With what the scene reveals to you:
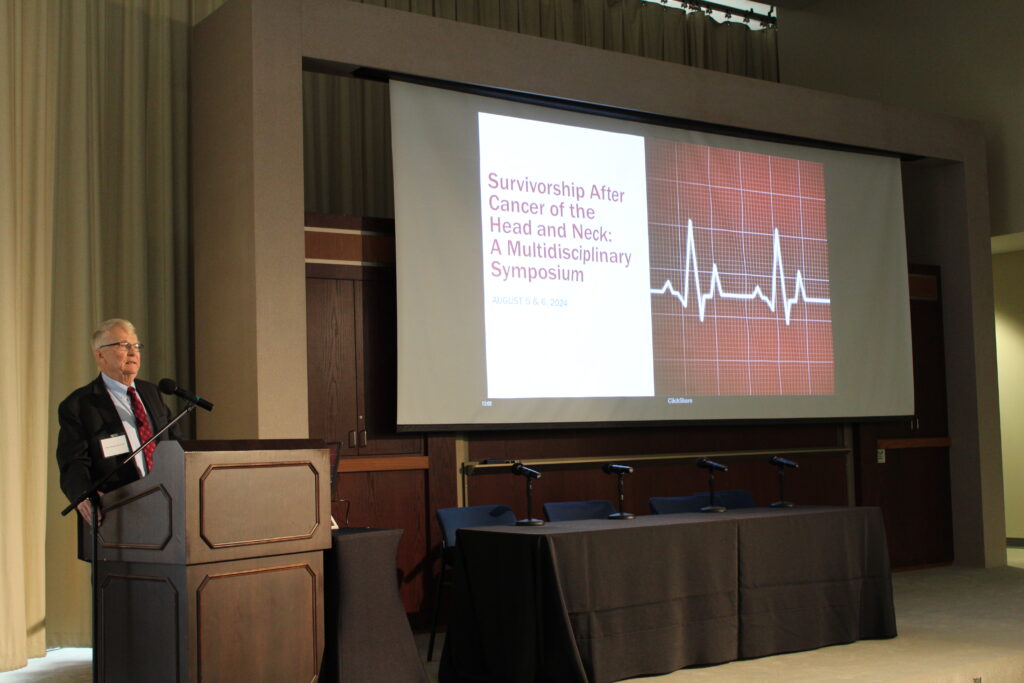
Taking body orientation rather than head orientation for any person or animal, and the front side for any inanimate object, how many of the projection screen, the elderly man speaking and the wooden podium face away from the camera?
0

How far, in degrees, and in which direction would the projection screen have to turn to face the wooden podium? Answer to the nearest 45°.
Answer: approximately 45° to its right

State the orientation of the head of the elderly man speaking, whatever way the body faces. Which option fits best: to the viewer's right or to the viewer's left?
to the viewer's right

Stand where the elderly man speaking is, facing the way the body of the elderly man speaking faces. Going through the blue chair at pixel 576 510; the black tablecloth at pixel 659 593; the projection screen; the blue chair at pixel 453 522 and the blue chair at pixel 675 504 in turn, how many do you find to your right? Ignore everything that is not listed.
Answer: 0

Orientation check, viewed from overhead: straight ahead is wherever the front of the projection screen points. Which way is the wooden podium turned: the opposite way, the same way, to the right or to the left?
the same way

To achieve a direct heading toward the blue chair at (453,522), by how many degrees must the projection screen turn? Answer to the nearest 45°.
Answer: approximately 90° to its right

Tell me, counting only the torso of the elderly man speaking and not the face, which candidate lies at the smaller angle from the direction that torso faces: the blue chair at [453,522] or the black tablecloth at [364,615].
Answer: the black tablecloth

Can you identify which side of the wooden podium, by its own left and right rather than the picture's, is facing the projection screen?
left

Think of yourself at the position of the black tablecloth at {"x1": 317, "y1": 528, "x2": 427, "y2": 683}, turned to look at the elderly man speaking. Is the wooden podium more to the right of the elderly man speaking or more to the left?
left

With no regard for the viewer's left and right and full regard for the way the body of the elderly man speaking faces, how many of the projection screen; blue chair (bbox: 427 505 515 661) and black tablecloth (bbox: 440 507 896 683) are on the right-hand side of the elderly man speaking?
0

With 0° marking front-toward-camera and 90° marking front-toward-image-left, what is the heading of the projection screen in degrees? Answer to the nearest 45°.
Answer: approximately 315°

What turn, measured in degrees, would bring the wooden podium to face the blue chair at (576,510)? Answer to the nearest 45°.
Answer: approximately 90° to its left

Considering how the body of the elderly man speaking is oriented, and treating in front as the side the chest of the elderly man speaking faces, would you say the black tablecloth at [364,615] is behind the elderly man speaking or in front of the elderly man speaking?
in front

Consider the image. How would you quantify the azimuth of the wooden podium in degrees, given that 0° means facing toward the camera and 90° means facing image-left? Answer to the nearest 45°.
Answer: approximately 315°

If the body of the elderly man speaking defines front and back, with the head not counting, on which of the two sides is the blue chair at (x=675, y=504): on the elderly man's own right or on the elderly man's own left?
on the elderly man's own left

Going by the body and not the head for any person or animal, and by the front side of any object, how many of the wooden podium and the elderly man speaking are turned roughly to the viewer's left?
0

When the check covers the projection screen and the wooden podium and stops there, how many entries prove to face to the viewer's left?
0

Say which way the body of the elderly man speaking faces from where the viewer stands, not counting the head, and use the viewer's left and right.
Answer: facing the viewer and to the right of the viewer

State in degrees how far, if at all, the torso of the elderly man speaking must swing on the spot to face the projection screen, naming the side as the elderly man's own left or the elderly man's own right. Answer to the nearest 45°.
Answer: approximately 90° to the elderly man's own left

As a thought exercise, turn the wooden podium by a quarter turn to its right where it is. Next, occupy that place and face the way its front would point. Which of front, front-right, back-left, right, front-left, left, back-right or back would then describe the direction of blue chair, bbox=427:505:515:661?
back

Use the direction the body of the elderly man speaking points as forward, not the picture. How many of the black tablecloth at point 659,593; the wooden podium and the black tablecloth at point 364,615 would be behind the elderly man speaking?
0

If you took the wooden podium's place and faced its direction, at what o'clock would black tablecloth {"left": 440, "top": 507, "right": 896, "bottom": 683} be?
The black tablecloth is roughly at 10 o'clock from the wooden podium.
